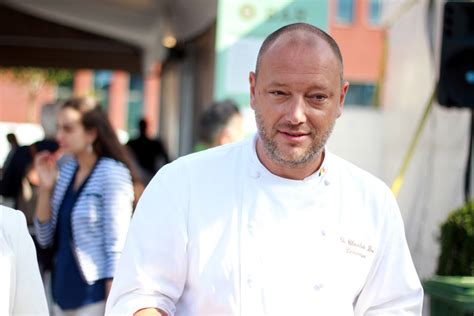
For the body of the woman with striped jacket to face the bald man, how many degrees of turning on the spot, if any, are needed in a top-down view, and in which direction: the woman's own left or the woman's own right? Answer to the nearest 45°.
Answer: approximately 45° to the woman's own left

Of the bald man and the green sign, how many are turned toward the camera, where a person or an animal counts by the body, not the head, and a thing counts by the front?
2

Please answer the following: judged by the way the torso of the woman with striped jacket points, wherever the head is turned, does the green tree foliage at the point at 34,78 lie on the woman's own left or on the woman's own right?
on the woman's own right

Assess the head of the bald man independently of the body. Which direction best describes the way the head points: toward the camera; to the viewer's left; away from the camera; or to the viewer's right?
toward the camera

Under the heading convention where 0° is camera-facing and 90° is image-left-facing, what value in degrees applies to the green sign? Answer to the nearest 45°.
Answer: approximately 0°

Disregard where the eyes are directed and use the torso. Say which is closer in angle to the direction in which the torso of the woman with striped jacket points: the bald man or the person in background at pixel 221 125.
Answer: the bald man

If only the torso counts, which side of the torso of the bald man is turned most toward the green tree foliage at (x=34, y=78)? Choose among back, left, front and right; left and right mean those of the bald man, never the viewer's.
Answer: back

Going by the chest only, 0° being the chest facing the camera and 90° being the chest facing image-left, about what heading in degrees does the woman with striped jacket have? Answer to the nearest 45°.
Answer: approximately 45°

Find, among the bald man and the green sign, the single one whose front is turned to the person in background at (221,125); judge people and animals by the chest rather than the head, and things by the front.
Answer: the green sign

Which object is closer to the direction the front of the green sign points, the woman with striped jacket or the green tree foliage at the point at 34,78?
the woman with striped jacket

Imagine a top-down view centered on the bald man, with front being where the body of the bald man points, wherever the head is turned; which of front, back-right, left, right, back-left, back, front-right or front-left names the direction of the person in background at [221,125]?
back

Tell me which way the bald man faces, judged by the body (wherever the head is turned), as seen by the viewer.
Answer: toward the camera

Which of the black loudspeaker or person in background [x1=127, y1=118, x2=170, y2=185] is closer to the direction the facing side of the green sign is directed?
the black loudspeaker
